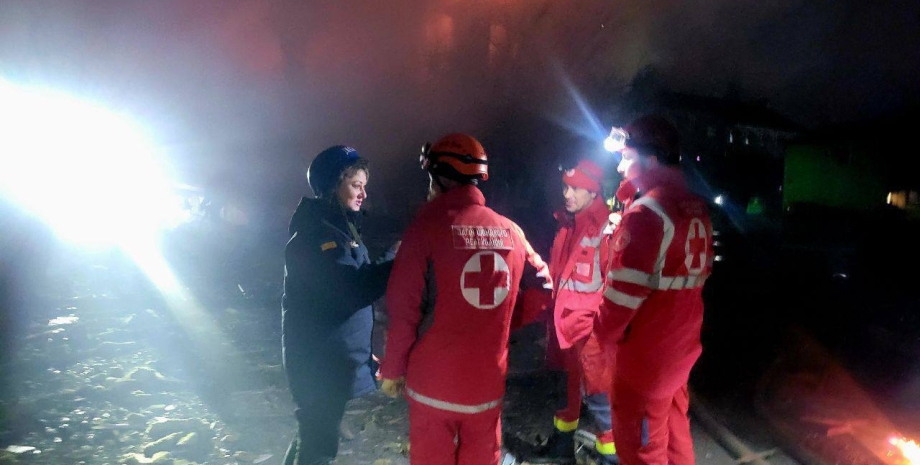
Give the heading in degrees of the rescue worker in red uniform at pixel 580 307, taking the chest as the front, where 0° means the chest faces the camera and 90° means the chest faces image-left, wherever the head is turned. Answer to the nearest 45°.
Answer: approximately 45°

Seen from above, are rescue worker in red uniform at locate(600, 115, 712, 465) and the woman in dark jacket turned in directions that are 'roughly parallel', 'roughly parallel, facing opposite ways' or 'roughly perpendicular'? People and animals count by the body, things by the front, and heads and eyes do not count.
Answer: roughly parallel, facing opposite ways

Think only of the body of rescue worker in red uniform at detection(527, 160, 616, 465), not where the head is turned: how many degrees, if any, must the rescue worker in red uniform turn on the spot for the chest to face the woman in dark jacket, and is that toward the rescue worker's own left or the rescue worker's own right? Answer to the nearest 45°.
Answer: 0° — they already face them

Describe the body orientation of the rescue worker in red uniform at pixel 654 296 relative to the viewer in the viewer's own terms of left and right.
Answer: facing away from the viewer and to the left of the viewer

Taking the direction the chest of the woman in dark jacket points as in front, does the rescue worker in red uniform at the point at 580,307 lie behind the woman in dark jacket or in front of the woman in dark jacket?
in front

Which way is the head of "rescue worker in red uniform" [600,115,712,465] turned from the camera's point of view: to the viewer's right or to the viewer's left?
to the viewer's left

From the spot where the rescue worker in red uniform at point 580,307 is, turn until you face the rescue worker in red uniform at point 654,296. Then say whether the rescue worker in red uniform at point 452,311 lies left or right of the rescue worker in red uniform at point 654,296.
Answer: right

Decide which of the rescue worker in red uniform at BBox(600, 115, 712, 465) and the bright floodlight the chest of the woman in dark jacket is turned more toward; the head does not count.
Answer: the rescue worker in red uniform

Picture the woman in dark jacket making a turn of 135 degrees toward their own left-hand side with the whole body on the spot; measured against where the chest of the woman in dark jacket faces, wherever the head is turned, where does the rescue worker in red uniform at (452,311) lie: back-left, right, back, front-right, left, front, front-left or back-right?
back

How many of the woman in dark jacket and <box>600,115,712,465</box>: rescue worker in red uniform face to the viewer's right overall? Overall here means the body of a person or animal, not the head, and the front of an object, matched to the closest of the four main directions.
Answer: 1

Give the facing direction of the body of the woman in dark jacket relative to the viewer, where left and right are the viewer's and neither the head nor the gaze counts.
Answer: facing to the right of the viewer
